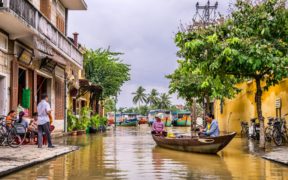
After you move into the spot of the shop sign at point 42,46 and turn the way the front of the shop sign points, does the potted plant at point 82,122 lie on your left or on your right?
on your left

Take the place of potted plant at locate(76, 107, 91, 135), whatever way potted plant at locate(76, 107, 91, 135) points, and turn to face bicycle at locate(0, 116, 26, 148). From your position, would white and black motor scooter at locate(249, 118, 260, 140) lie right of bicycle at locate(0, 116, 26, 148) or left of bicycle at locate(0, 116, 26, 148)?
left

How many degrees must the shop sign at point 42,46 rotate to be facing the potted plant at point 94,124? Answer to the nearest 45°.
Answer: approximately 135° to its left

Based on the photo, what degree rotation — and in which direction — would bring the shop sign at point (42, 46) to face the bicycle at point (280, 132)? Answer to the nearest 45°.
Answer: approximately 45° to its left
